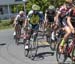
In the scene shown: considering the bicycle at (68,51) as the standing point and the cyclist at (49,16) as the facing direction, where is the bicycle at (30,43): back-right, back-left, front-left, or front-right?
front-left

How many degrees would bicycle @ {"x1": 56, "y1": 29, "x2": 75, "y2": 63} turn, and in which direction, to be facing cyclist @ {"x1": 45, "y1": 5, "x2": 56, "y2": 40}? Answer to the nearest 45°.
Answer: approximately 135° to its right

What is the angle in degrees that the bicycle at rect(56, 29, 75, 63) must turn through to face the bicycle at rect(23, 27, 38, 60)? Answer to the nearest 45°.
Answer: approximately 90° to its right

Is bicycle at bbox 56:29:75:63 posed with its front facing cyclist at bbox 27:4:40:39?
no
